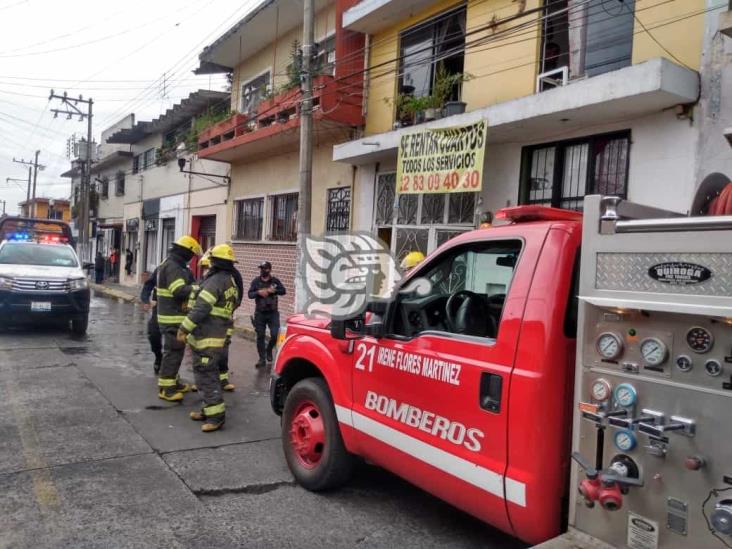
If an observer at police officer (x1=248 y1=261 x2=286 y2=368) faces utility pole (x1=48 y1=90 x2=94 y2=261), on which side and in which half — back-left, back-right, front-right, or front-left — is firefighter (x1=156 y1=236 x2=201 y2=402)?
back-left

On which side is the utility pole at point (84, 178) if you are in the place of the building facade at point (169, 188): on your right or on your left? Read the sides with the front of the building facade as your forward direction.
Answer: on your right

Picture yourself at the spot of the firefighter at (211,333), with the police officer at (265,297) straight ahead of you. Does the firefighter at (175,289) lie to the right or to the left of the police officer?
left

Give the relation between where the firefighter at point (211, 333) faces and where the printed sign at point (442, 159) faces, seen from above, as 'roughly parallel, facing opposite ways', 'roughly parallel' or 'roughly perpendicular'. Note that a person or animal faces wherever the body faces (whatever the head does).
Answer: roughly perpendicular

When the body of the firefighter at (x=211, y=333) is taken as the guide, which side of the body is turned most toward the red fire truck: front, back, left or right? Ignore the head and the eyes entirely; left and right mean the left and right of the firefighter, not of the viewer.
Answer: back

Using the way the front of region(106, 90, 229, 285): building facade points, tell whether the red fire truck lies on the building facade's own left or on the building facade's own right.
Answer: on the building facade's own left

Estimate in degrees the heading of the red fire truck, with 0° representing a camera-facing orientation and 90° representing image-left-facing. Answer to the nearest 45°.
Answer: approximately 135°

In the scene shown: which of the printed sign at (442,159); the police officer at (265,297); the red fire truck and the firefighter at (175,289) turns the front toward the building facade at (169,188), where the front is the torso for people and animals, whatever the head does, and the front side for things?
the red fire truck

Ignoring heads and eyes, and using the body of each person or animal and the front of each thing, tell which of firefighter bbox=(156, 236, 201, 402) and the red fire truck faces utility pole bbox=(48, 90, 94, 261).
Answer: the red fire truck

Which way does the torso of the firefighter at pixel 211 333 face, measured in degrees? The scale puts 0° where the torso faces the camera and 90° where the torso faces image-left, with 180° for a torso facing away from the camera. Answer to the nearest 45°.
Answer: approximately 135°
